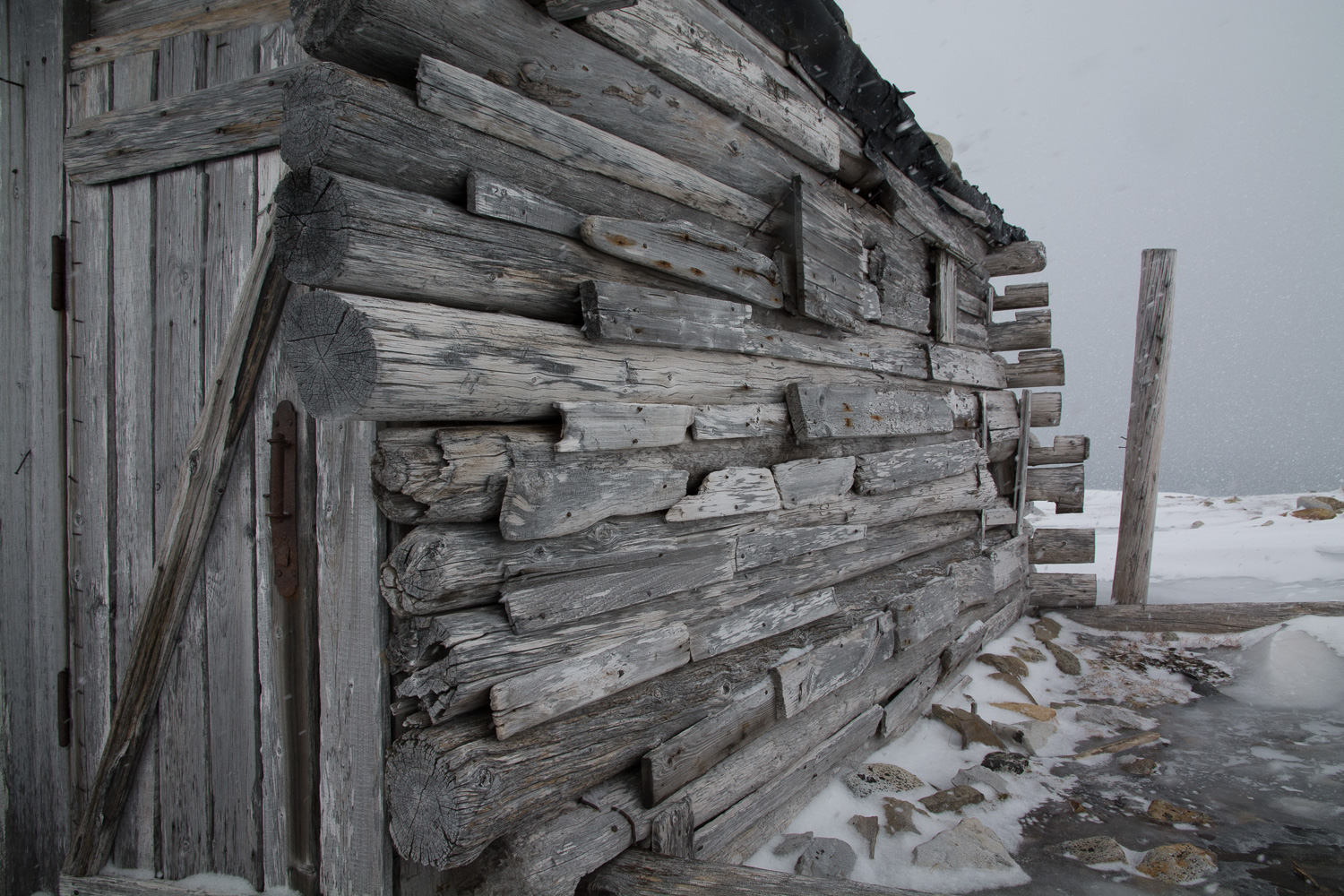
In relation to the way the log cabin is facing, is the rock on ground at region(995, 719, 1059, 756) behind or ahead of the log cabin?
behind

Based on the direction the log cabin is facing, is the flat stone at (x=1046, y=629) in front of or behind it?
behind

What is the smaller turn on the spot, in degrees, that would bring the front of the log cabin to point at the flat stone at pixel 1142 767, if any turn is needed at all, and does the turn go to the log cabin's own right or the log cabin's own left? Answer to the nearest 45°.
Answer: approximately 135° to the log cabin's own left

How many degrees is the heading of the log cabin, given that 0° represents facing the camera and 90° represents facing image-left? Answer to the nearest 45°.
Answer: approximately 45°

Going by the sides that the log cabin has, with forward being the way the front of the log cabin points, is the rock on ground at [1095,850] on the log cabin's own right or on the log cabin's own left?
on the log cabin's own left

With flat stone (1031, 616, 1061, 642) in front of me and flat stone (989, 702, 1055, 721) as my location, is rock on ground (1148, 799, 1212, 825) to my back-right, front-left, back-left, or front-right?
back-right

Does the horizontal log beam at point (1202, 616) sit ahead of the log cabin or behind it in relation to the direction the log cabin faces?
behind

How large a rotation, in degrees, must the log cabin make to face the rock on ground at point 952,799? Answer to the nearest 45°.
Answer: approximately 135° to its left

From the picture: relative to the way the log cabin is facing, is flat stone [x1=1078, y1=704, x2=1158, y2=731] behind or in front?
behind

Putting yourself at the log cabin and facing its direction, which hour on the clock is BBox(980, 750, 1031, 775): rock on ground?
The rock on ground is roughly at 7 o'clock from the log cabin.

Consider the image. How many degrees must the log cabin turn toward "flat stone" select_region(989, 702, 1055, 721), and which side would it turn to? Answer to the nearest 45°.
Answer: approximately 135° to its left
